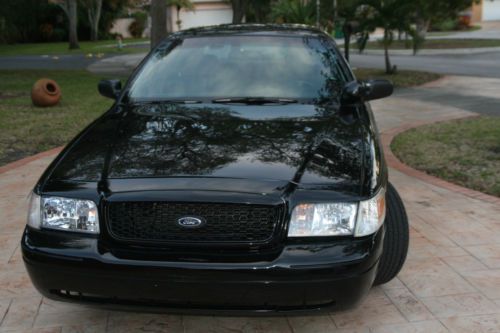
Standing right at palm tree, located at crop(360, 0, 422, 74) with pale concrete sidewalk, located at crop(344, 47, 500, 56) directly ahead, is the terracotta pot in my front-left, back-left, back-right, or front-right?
back-left

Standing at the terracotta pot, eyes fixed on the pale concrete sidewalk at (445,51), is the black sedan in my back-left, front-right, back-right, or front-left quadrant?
back-right

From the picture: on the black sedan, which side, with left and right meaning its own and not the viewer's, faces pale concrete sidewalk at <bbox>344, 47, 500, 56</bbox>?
back

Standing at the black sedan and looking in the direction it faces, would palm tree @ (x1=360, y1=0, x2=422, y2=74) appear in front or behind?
behind

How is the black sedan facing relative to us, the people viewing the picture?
facing the viewer

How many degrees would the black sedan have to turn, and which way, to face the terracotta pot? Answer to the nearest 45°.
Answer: approximately 180°
